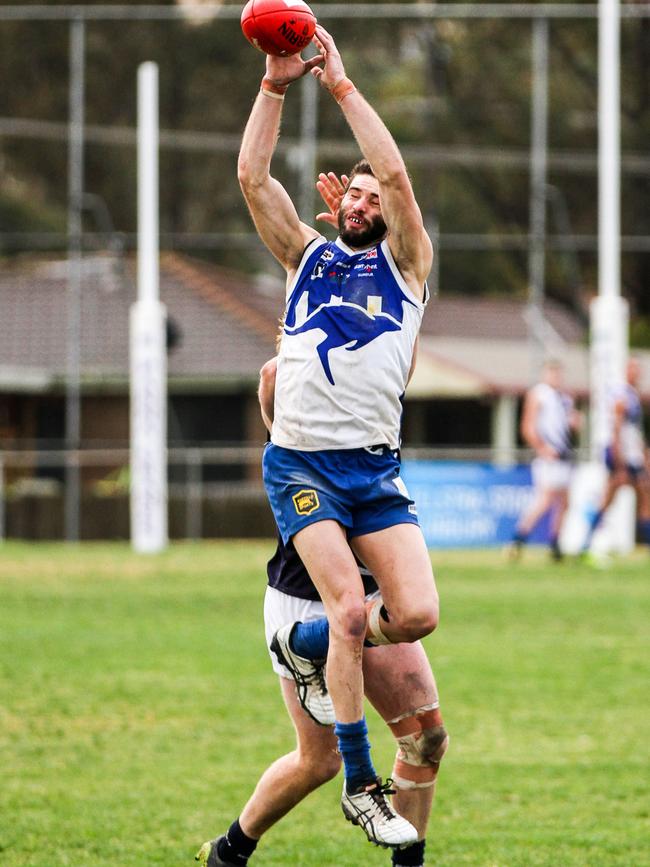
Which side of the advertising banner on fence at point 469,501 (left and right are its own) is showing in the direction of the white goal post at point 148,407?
right

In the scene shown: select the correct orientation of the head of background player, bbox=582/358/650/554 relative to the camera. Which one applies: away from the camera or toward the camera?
toward the camera

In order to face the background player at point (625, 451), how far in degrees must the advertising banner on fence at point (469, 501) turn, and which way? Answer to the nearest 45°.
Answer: approximately 45° to its left

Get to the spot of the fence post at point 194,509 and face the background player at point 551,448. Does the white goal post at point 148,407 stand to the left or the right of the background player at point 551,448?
right

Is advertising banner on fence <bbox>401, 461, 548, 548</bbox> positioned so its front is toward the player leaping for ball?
yes

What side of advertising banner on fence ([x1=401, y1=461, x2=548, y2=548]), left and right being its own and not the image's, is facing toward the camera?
front

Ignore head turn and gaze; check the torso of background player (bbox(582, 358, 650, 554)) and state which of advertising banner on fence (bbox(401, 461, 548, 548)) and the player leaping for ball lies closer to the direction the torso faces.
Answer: the player leaping for ball

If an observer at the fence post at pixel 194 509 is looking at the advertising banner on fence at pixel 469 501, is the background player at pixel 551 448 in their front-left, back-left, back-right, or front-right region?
front-right

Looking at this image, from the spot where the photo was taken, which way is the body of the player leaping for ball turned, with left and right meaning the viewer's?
facing the viewer

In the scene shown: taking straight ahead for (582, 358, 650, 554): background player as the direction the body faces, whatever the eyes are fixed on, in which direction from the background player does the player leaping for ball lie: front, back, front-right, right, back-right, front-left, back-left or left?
front-right

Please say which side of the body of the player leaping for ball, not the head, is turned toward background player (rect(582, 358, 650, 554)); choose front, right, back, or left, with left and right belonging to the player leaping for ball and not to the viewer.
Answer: back

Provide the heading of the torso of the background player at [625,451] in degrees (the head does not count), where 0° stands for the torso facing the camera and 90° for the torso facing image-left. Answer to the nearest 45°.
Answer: approximately 315°

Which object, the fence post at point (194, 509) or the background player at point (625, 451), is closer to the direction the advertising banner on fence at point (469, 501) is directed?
the background player
